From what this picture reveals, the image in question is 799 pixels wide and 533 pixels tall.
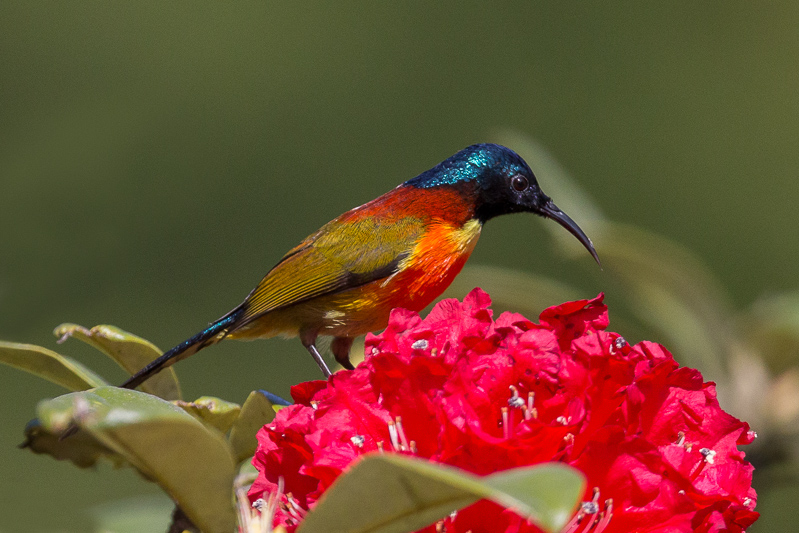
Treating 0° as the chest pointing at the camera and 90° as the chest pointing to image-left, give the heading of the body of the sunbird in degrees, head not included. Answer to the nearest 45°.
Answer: approximately 270°
